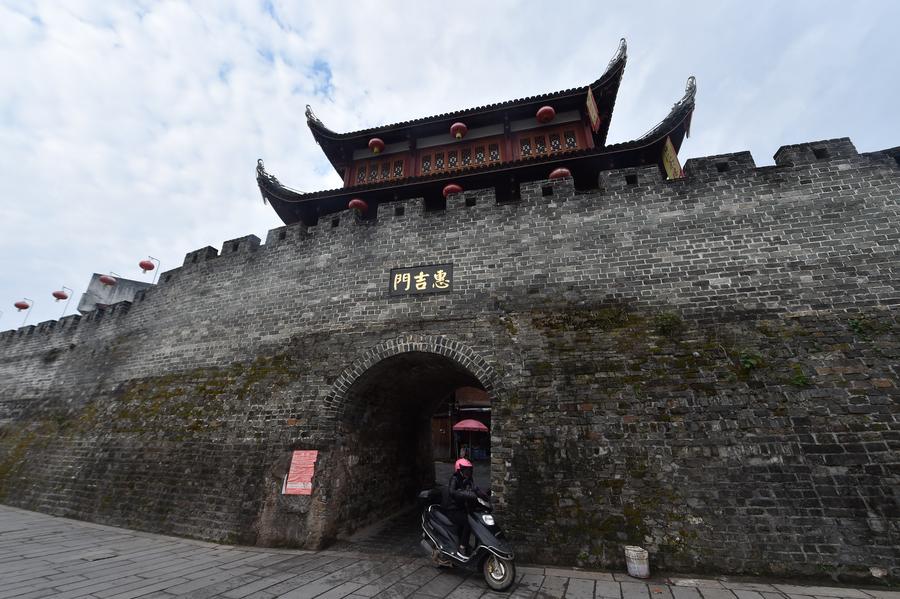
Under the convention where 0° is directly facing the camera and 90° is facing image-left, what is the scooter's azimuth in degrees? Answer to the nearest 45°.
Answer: approximately 315°

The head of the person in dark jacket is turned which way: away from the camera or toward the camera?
toward the camera

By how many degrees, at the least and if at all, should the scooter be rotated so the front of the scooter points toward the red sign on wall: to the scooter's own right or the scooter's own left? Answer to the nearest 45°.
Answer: approximately 180°

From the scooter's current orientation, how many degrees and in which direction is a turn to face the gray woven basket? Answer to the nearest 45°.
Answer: approximately 45° to its left
